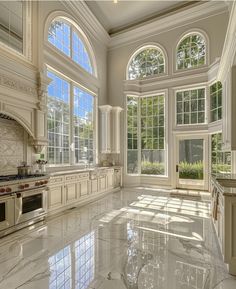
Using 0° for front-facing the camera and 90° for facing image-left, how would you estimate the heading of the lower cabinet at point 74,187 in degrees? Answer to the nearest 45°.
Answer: approximately 315°

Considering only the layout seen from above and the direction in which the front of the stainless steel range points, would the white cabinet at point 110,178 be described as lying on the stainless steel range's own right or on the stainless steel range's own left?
on the stainless steel range's own left

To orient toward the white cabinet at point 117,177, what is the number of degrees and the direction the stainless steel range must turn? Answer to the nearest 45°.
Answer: approximately 90° to its left

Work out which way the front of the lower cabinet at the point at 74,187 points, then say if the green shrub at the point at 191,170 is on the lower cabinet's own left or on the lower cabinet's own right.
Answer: on the lower cabinet's own left

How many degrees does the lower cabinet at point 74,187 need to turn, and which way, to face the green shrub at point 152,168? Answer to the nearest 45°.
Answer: approximately 90° to its left

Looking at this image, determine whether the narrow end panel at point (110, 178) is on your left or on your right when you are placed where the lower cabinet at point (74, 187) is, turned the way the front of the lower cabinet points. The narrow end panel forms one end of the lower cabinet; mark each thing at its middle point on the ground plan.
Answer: on your left

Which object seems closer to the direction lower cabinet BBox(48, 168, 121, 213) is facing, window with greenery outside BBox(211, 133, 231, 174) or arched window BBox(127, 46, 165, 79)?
the window with greenery outside

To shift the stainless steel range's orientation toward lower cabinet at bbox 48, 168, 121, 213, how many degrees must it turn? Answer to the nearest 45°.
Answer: approximately 90° to its left

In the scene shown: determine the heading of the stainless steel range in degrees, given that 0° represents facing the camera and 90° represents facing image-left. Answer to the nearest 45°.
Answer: approximately 315°
